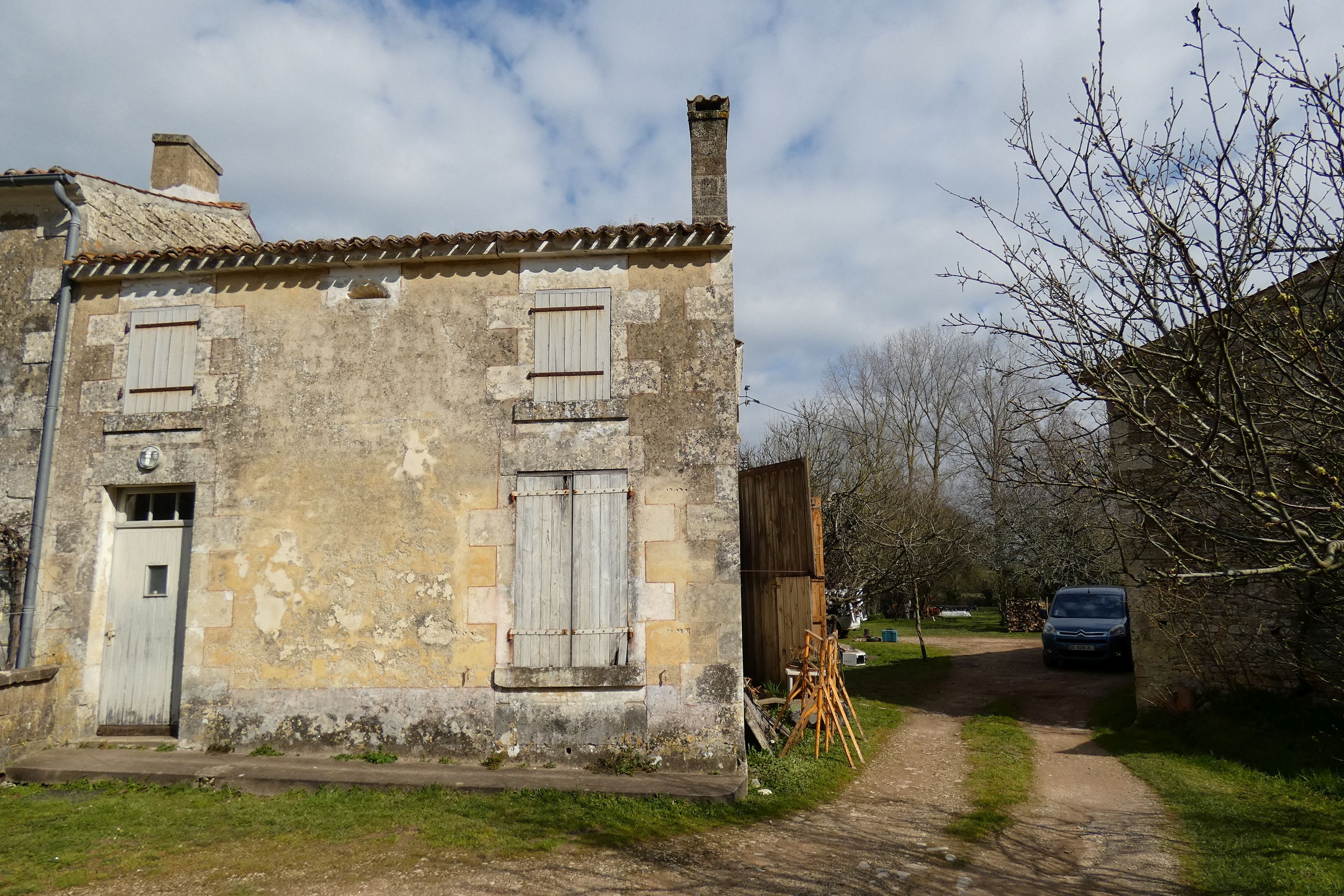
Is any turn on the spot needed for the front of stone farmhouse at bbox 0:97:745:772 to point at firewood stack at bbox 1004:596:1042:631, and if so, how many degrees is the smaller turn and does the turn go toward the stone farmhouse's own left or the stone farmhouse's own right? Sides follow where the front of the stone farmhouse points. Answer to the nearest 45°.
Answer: approximately 135° to the stone farmhouse's own left

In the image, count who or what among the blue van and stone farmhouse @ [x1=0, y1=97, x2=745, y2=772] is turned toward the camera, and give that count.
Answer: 2

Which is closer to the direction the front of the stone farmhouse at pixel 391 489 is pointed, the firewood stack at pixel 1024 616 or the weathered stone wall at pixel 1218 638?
the weathered stone wall

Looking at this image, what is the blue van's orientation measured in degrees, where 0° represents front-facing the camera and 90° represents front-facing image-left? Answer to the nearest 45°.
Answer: approximately 0°

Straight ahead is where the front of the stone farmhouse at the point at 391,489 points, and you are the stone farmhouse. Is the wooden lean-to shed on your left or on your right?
on your left

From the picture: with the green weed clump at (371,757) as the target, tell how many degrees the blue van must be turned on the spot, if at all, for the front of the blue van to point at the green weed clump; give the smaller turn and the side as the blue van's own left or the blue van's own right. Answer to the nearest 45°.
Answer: approximately 45° to the blue van's own right

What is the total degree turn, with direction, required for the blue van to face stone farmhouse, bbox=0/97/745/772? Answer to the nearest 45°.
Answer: approximately 45° to its right

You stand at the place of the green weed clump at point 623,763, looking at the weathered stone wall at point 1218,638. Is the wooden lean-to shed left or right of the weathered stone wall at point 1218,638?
left

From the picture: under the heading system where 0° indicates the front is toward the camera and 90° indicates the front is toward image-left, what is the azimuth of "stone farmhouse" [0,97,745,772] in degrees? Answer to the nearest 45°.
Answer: approximately 0°

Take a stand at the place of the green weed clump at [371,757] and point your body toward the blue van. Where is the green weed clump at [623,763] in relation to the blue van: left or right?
right
